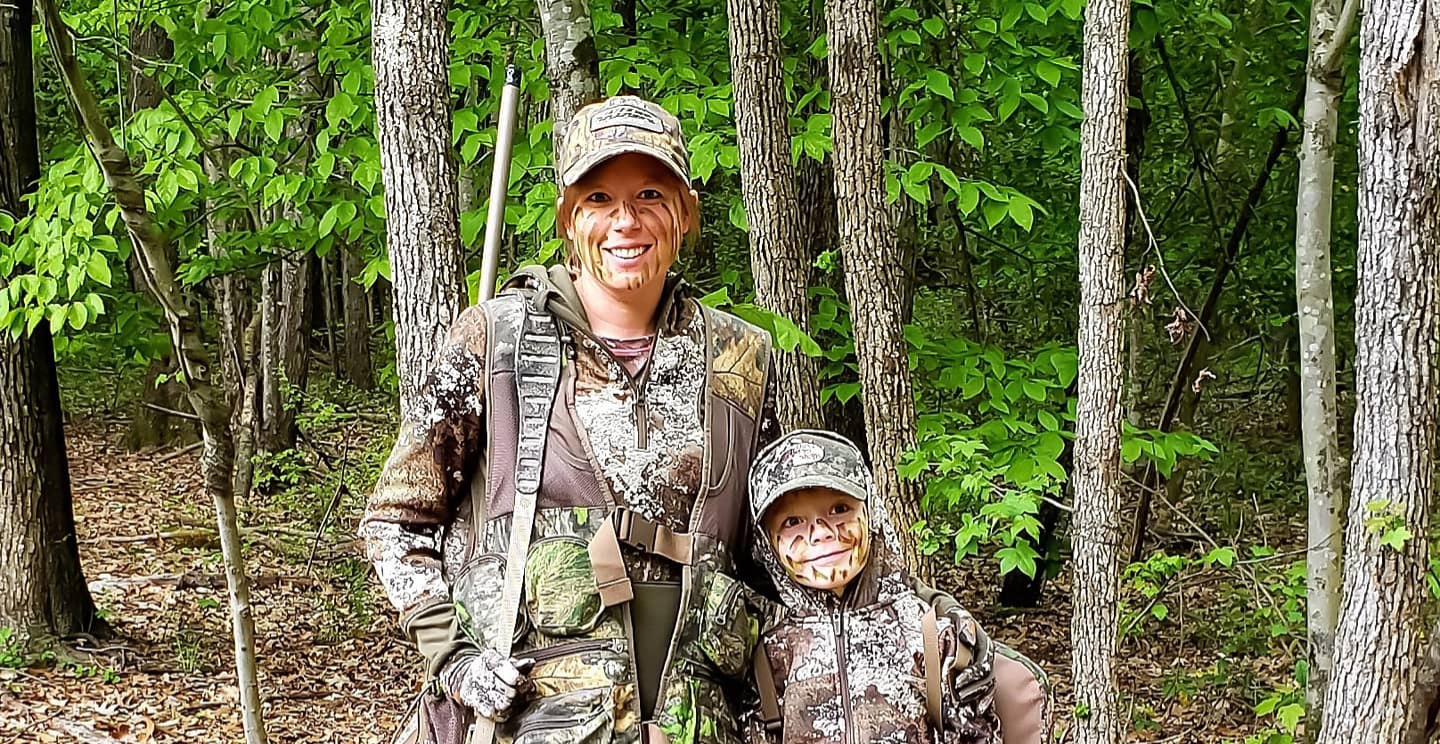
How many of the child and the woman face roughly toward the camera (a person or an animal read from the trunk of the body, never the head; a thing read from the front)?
2

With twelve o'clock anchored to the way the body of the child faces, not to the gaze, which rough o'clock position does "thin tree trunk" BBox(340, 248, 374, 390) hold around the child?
The thin tree trunk is roughly at 5 o'clock from the child.

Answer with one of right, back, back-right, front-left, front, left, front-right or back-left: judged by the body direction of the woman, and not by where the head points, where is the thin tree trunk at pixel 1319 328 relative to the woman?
back-left

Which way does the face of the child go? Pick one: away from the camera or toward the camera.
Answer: toward the camera

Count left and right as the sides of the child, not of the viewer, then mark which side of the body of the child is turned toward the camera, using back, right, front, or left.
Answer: front

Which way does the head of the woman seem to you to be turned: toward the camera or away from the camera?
toward the camera

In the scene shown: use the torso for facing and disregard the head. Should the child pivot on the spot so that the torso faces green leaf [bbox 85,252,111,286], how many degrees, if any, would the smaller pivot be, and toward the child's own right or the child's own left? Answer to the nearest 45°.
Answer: approximately 135° to the child's own right

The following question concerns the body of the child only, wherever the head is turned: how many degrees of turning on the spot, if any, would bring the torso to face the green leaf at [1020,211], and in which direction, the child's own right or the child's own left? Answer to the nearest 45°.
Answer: approximately 180°

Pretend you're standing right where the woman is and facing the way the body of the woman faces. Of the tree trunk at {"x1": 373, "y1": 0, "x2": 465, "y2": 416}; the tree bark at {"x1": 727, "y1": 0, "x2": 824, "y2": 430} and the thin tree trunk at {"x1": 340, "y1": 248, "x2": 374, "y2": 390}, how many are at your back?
3

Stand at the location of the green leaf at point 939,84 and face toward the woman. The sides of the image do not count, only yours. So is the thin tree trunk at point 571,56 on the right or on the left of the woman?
right

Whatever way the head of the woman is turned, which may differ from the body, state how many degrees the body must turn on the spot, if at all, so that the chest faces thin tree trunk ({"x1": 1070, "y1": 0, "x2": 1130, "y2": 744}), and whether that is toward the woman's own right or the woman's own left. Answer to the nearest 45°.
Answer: approximately 135° to the woman's own left

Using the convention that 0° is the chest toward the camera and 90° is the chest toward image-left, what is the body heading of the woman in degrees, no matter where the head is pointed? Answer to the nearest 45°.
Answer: approximately 0°

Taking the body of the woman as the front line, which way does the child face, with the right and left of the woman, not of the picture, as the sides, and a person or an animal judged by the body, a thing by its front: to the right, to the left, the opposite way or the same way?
the same way

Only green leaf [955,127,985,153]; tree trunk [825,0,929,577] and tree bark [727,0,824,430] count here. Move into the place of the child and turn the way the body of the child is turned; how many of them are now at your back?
3

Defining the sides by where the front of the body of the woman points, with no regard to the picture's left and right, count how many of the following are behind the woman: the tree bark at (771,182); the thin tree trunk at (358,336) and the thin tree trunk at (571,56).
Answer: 3

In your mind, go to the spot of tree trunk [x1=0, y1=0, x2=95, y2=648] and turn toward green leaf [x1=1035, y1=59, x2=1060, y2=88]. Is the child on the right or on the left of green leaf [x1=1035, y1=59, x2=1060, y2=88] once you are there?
right

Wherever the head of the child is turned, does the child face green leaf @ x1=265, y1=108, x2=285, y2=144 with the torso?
no
